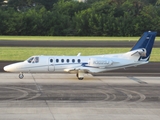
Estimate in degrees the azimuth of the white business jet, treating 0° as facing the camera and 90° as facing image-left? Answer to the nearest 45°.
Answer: approximately 90°
